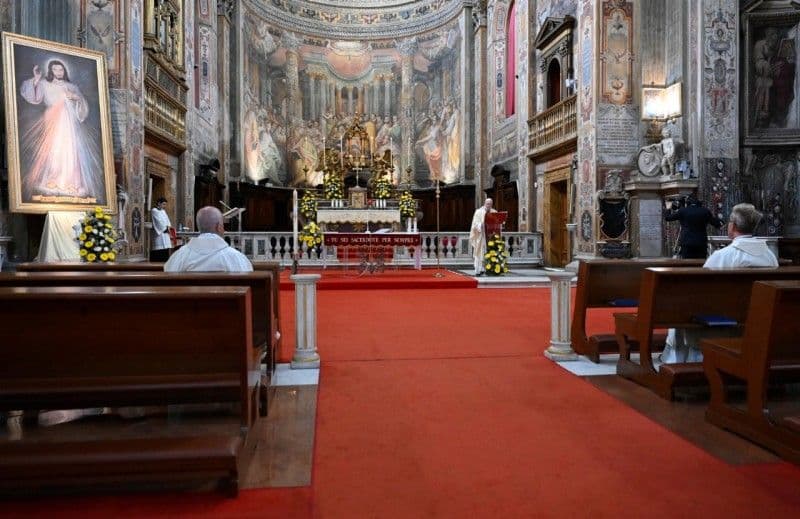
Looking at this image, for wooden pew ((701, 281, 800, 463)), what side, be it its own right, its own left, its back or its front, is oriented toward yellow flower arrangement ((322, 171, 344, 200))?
front

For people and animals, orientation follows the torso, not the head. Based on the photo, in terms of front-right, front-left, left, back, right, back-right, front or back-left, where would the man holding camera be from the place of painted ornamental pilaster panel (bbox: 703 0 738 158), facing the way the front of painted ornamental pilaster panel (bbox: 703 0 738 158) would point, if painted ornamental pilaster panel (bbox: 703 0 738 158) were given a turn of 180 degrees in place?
back

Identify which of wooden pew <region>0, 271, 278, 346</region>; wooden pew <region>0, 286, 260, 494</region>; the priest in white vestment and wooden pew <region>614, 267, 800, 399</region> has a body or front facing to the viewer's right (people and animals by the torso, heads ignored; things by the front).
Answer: the priest in white vestment

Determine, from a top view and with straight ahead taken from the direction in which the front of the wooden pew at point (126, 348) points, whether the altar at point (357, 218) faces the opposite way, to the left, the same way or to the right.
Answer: the opposite way

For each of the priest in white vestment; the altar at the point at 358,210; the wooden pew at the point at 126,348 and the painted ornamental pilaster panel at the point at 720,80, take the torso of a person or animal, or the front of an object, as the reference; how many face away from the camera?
1

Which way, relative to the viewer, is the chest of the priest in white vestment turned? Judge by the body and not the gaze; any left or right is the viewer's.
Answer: facing to the right of the viewer

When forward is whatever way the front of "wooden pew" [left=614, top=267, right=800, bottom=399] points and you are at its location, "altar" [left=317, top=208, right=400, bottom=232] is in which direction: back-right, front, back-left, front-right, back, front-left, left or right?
front

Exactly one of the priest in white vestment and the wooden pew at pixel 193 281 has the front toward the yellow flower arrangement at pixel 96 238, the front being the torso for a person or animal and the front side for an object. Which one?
the wooden pew

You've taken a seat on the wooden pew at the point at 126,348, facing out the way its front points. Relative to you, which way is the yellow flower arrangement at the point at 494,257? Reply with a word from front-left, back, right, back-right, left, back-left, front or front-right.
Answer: front-right

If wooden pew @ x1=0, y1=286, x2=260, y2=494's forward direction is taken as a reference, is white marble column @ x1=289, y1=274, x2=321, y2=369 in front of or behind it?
in front

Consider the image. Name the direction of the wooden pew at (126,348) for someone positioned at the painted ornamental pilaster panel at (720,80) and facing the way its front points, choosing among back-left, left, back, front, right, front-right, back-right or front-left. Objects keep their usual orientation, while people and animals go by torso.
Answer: front

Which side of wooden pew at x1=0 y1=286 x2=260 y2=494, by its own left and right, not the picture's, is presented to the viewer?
back

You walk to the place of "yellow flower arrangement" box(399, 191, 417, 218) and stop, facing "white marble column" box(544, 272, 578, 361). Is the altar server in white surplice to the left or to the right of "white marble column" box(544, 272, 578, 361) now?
right

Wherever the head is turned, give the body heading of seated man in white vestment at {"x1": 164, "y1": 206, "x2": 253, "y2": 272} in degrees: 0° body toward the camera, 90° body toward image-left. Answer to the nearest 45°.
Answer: approximately 180°

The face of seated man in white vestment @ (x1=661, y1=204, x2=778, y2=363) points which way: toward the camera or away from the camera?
away from the camera

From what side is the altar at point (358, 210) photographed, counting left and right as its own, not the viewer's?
front

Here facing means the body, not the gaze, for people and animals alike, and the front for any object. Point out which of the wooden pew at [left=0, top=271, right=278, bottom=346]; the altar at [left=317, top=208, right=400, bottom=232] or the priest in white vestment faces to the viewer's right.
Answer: the priest in white vestment

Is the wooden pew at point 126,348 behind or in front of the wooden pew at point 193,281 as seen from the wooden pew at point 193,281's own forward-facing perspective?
behind
